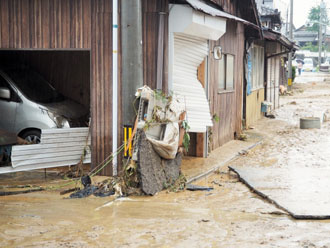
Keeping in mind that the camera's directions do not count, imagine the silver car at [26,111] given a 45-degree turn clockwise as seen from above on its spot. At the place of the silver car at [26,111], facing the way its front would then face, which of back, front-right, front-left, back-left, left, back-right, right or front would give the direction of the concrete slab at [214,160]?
left

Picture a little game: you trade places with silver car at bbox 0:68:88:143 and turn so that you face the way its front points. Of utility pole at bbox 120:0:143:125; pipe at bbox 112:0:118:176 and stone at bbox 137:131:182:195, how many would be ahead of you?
3

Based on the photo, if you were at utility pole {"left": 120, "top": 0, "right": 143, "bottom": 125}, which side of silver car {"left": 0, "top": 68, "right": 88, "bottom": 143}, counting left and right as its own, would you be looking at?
front

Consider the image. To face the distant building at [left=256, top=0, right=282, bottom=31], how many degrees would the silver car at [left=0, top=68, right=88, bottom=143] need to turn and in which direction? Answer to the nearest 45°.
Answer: approximately 90° to its left

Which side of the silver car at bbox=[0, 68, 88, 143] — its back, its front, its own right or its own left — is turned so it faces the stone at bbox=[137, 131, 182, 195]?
front

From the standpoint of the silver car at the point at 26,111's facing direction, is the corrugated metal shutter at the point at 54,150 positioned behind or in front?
in front
